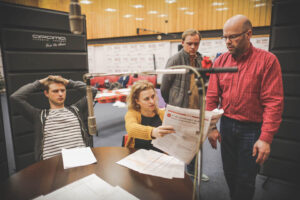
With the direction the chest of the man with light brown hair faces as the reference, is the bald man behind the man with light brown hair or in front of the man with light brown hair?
in front

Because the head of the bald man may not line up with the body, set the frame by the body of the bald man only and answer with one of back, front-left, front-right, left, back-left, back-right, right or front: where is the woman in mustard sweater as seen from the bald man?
front-right

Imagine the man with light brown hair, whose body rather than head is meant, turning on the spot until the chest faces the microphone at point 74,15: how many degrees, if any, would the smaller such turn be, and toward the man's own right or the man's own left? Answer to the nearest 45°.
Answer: approximately 45° to the man's own right

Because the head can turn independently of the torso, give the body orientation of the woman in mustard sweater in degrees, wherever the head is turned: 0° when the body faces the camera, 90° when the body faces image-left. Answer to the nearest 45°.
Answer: approximately 315°

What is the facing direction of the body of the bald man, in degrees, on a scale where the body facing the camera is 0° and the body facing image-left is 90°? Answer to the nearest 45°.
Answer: approximately 45°

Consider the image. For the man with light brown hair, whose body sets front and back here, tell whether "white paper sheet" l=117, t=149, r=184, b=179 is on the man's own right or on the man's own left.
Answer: on the man's own right

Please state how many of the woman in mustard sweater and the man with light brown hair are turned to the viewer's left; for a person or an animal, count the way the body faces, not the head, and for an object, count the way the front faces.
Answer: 0

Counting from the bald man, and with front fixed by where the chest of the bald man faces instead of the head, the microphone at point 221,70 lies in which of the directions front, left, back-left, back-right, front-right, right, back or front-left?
front-left

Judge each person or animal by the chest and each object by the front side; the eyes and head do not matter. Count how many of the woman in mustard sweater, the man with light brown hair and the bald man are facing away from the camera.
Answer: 0

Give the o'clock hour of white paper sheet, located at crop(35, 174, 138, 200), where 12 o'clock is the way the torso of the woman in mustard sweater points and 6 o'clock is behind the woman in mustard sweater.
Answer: The white paper sheet is roughly at 2 o'clock from the woman in mustard sweater.

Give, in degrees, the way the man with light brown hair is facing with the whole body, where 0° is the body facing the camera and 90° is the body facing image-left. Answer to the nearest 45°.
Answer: approximately 315°

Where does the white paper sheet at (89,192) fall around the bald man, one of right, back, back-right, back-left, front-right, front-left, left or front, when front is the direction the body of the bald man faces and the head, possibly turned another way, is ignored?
front

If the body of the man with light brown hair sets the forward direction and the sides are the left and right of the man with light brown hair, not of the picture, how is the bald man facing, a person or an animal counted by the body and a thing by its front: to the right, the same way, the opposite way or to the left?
to the right

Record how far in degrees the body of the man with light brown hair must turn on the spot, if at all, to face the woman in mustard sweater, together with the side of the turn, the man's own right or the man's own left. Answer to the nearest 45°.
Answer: approximately 90° to the man's own right
